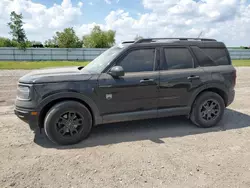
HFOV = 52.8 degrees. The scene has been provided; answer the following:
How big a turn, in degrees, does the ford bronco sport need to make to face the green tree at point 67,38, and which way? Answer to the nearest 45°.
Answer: approximately 90° to its right

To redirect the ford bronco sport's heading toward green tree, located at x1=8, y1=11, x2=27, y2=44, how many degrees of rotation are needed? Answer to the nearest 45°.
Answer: approximately 45° to its right

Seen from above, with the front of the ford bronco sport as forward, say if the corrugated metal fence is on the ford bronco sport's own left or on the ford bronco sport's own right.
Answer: on the ford bronco sport's own right

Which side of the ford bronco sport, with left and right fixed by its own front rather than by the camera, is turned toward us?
left
